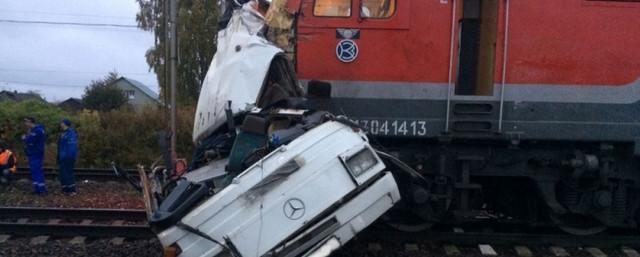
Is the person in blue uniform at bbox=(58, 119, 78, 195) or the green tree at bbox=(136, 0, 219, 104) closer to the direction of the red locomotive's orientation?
the person in blue uniform

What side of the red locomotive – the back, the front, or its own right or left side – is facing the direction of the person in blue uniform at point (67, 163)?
front

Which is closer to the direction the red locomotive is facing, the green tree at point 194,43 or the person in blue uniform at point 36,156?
the person in blue uniform

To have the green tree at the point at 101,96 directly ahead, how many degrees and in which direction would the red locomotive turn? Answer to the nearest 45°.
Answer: approximately 45° to its right

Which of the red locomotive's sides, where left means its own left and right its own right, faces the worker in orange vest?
front

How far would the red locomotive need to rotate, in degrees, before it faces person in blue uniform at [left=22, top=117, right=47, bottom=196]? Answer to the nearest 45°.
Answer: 0° — it already faces them

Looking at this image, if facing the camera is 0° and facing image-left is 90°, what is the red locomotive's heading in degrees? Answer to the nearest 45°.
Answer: approximately 90°

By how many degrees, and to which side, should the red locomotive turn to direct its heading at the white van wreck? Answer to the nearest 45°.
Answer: approximately 45° to its left

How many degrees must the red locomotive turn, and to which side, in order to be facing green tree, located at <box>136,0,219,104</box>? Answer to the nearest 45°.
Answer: approximately 45° to its right
